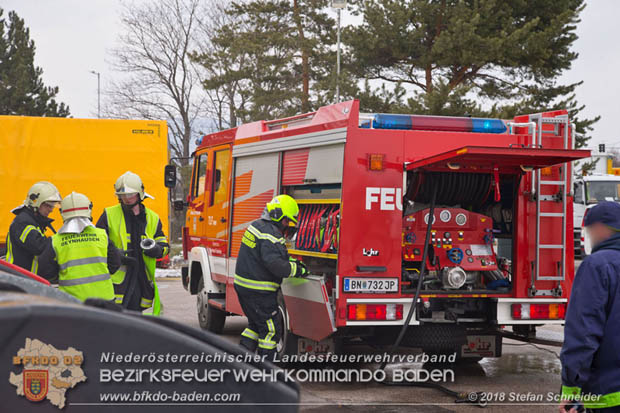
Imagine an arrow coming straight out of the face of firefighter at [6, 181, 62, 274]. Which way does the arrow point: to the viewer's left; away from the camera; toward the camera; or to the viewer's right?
to the viewer's right

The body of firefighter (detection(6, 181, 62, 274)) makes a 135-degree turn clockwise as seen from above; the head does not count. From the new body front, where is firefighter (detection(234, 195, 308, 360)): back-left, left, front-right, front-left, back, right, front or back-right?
back-left

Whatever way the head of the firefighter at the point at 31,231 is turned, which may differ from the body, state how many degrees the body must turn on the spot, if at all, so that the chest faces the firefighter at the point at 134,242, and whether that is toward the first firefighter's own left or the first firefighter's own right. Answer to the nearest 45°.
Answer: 0° — they already face them

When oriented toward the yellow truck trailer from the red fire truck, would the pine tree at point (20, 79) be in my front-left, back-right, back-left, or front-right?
front-right

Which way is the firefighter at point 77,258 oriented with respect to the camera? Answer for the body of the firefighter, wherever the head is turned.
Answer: away from the camera

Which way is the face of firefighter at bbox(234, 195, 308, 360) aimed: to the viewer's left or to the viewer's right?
to the viewer's right

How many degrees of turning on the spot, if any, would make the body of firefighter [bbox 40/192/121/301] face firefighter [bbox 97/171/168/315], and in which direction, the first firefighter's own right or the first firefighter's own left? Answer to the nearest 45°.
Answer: approximately 45° to the first firefighter's own right

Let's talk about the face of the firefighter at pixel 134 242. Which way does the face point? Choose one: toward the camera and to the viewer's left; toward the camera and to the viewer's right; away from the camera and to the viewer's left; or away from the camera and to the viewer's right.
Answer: toward the camera and to the viewer's left

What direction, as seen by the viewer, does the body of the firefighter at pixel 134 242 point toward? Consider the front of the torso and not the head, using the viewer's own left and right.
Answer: facing the viewer

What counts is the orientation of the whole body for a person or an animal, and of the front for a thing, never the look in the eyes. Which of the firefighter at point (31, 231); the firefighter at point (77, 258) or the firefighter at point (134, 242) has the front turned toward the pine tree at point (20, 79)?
the firefighter at point (77, 258)

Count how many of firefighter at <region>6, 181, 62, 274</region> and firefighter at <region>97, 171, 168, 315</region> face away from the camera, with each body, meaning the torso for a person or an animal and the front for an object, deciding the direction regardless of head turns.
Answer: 0

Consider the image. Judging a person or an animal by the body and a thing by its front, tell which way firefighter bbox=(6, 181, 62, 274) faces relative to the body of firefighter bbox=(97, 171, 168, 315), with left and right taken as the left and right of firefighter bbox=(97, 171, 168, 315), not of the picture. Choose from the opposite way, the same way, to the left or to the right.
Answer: to the left

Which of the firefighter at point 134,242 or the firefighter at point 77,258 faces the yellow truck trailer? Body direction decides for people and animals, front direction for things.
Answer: the firefighter at point 77,258

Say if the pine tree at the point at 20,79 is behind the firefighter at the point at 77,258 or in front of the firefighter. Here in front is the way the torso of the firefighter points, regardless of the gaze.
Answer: in front

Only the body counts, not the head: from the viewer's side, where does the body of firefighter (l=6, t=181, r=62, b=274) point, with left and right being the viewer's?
facing to the right of the viewer
